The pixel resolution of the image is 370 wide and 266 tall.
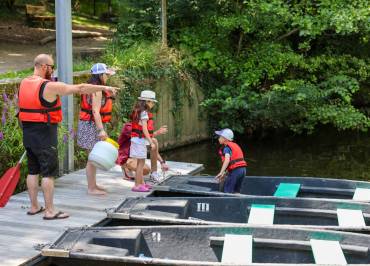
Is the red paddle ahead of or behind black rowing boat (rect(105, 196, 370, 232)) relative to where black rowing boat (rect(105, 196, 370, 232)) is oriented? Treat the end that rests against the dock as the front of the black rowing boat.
ahead

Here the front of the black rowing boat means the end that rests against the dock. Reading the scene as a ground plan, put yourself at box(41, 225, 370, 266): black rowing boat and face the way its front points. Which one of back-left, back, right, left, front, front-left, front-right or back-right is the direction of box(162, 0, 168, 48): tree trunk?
right

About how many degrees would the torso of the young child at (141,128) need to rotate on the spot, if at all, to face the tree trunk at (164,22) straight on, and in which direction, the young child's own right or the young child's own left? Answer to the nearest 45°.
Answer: approximately 90° to the young child's own left

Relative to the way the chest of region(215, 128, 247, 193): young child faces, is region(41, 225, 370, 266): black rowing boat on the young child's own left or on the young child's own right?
on the young child's own left

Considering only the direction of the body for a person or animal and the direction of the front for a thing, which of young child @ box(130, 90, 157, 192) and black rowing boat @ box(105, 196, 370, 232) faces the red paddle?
the black rowing boat

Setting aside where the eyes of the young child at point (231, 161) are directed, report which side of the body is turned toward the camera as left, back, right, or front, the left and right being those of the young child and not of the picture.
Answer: left

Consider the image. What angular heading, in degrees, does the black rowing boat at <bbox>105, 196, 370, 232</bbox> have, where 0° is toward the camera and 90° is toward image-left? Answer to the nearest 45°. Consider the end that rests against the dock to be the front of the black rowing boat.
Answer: approximately 90°

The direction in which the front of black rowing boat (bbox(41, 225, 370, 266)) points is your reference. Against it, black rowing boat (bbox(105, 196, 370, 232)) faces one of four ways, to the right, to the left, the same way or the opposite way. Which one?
the same way

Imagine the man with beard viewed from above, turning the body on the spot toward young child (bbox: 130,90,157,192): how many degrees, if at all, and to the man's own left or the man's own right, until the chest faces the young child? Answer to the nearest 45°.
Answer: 0° — they already face them

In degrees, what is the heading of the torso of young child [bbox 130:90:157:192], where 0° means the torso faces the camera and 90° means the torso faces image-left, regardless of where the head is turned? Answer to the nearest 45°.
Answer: approximately 270°

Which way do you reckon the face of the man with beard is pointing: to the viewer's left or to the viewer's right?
to the viewer's right

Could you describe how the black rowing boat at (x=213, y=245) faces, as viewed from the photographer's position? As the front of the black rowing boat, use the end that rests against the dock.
facing to the left of the viewer
